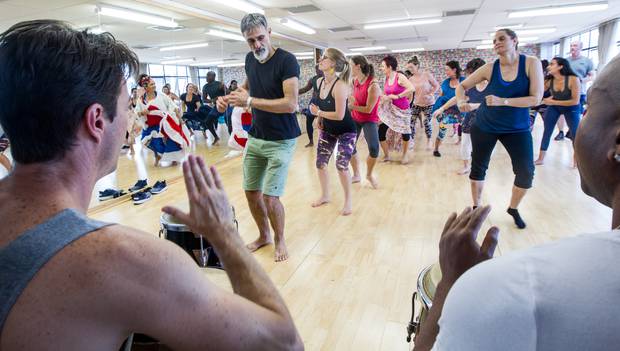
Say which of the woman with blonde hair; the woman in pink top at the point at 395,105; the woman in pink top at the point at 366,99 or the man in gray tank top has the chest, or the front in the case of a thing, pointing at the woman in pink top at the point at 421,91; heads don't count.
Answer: the man in gray tank top

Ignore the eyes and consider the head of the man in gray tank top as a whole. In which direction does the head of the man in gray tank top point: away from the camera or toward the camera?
away from the camera

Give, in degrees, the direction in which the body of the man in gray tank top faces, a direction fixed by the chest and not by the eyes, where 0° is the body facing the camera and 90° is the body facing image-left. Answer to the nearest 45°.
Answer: approximately 225°
